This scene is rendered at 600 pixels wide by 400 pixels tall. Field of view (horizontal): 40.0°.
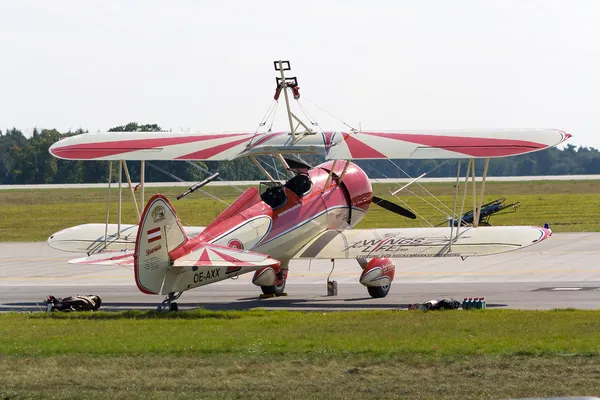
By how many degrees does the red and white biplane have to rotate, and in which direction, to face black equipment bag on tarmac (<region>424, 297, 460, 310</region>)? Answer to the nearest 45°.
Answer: approximately 90° to its right

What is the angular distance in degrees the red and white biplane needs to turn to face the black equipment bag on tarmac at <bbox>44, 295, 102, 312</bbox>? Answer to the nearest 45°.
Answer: approximately 135° to its left

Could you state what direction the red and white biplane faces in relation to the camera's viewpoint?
facing away from the viewer and to the right of the viewer
